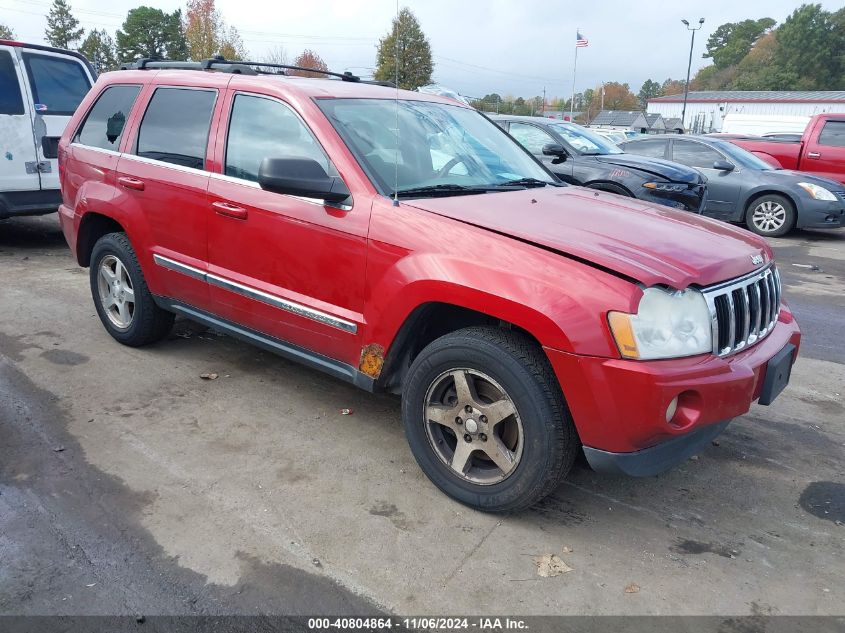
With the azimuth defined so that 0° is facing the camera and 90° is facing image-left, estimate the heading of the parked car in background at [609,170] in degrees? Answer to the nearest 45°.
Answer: approximately 315°

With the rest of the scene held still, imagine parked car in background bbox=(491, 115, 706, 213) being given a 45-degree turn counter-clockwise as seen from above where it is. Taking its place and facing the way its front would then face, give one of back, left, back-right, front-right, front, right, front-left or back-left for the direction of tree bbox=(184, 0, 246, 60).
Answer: back-left

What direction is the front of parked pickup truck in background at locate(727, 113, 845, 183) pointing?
to the viewer's right

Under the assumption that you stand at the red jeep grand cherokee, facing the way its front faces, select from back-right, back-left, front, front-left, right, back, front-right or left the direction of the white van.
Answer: back

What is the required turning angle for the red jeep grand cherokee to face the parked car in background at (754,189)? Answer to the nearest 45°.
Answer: approximately 90° to its left

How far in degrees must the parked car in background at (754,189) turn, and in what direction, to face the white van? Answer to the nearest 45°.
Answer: approximately 90° to its right

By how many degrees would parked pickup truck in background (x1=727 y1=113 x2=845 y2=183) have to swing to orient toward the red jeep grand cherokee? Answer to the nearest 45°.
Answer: approximately 90° to its right
